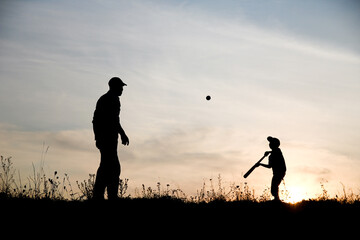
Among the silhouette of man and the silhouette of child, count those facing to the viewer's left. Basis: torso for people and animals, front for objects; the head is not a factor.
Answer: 1

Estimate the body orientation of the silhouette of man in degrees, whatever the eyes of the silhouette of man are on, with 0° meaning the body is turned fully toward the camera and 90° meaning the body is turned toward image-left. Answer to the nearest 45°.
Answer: approximately 270°

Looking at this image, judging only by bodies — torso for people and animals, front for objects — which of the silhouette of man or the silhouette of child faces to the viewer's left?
the silhouette of child

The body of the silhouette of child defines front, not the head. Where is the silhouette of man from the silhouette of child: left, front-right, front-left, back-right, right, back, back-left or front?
front-left

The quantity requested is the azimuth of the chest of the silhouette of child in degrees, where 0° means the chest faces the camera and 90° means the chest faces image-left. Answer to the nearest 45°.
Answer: approximately 90°

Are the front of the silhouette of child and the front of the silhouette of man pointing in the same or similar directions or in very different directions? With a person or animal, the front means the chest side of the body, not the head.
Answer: very different directions
